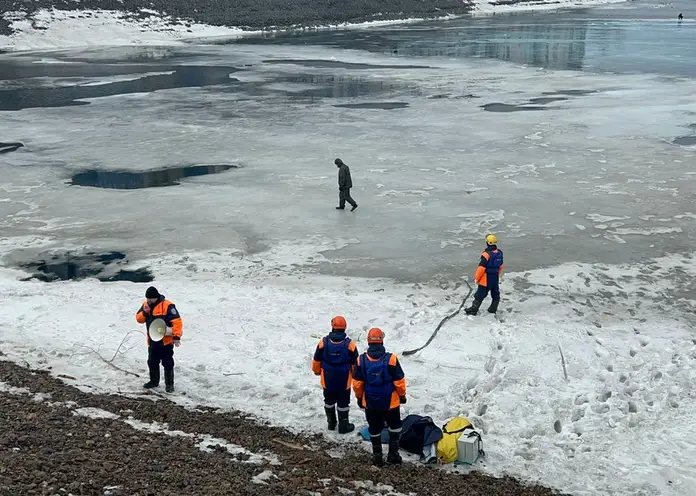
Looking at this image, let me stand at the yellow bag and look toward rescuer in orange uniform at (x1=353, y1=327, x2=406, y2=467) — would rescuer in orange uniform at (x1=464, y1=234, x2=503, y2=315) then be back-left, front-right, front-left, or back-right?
back-right

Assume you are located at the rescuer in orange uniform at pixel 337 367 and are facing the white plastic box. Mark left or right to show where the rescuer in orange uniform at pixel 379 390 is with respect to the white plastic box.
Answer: right

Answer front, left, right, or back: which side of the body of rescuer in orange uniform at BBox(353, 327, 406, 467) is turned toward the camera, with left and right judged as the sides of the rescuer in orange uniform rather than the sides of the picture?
back

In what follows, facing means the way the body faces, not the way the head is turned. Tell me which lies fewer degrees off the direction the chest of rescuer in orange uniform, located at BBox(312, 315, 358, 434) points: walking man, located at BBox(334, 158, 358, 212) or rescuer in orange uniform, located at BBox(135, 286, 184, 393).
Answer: the walking man

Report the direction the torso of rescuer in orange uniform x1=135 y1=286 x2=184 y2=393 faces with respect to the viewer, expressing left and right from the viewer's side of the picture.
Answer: facing the viewer and to the left of the viewer

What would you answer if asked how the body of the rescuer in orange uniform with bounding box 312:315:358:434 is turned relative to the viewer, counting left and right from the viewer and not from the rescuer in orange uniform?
facing away from the viewer

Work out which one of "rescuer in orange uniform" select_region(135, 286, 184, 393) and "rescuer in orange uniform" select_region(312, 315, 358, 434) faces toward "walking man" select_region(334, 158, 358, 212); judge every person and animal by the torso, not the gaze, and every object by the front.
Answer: "rescuer in orange uniform" select_region(312, 315, 358, 434)

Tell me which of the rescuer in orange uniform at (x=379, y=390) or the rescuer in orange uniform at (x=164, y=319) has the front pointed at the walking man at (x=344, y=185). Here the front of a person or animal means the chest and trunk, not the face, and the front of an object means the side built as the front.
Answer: the rescuer in orange uniform at (x=379, y=390)

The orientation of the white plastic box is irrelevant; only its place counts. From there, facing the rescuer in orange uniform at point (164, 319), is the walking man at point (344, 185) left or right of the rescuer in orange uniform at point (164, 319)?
right
